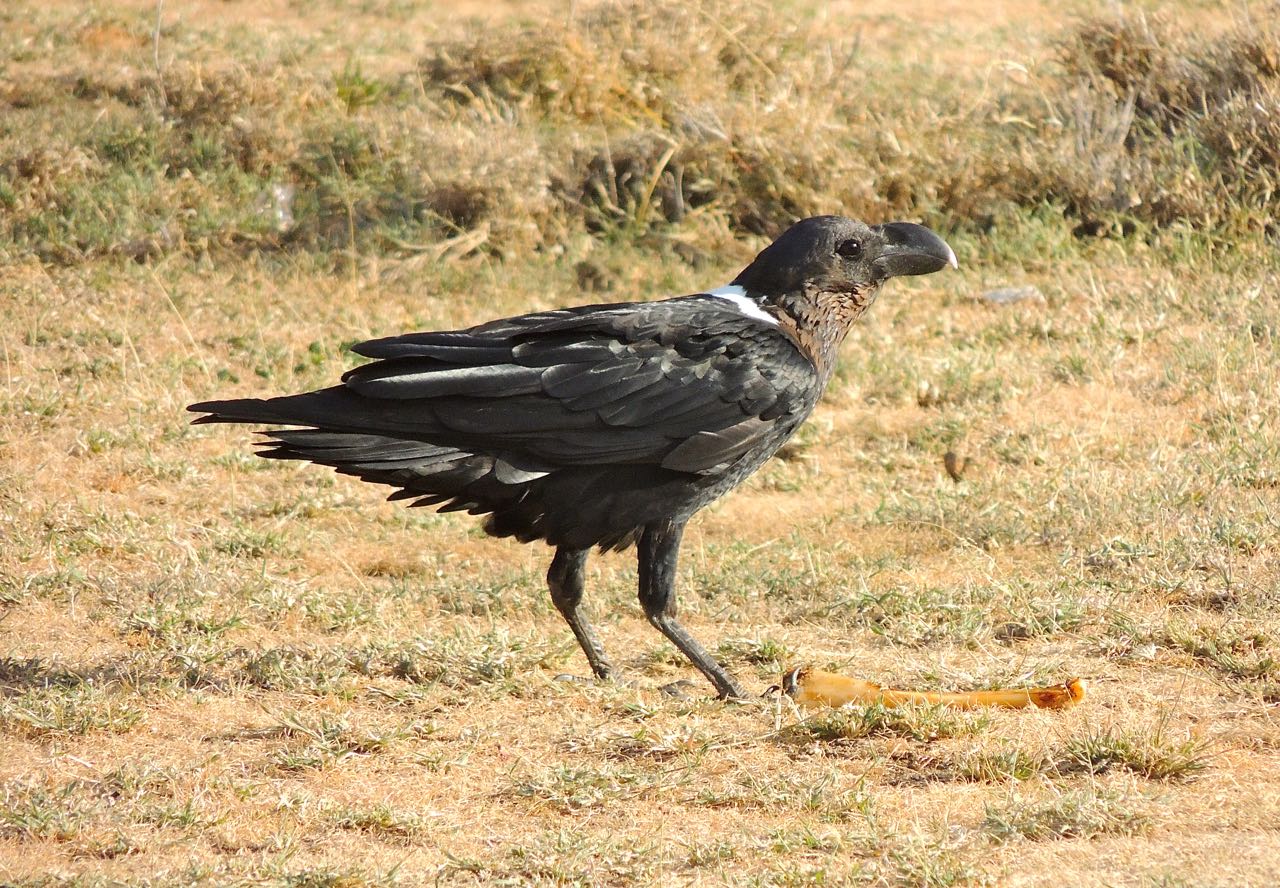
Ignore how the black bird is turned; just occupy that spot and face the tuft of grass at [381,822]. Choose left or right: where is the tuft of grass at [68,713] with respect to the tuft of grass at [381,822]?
right

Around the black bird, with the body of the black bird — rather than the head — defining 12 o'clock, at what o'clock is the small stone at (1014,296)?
The small stone is roughly at 10 o'clock from the black bird.

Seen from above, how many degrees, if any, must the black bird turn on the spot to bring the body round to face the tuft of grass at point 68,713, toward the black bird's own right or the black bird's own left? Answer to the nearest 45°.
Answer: approximately 135° to the black bird's own right

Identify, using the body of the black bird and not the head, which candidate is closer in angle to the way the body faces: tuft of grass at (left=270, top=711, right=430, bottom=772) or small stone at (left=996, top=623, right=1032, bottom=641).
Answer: the small stone

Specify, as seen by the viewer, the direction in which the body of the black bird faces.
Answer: to the viewer's right

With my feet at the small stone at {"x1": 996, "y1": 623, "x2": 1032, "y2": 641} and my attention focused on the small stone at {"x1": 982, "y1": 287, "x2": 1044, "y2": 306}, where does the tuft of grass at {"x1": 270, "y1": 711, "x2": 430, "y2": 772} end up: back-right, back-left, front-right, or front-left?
back-left

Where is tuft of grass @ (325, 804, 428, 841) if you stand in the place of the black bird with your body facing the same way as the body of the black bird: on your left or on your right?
on your right

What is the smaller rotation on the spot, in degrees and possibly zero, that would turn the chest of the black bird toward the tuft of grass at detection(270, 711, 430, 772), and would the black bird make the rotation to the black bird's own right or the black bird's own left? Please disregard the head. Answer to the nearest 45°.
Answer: approximately 135° to the black bird's own right

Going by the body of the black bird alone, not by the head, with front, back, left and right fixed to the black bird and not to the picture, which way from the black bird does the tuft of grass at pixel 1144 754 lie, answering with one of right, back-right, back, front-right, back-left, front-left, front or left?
front-right

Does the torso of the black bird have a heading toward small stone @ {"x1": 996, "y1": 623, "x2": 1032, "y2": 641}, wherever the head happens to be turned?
yes
